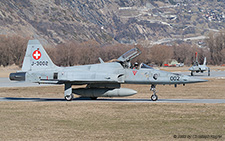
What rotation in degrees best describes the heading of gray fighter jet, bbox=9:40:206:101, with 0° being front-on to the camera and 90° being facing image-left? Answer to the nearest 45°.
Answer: approximately 270°
